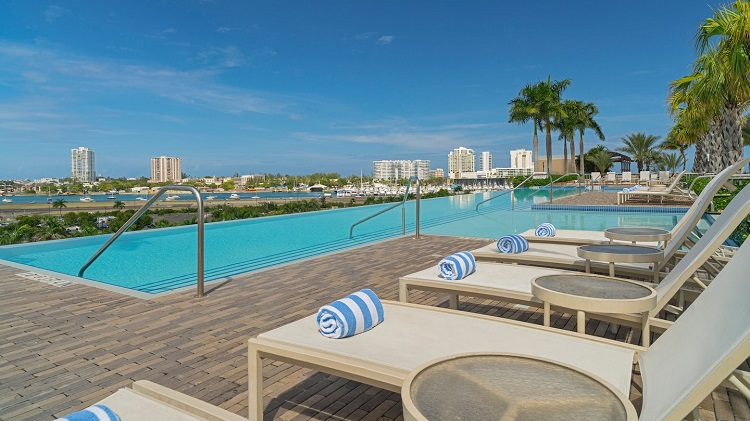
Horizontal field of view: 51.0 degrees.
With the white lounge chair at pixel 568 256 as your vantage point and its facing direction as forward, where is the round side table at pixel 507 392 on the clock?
The round side table is roughly at 9 o'clock from the white lounge chair.

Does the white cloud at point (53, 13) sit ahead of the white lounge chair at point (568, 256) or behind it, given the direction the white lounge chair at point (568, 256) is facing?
ahead

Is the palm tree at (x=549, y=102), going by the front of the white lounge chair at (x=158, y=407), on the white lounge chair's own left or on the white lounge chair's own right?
on the white lounge chair's own right

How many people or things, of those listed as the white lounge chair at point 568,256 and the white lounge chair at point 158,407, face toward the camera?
0

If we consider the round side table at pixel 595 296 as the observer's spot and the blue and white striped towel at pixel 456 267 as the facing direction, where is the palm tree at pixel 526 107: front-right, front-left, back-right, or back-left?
front-right

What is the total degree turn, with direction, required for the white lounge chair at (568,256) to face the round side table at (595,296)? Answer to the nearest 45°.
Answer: approximately 90° to its left

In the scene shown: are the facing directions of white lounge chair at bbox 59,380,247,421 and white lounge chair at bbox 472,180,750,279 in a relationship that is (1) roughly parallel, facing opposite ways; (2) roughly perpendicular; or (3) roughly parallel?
roughly parallel

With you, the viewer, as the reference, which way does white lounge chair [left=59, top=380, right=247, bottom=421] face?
facing away from the viewer and to the left of the viewer

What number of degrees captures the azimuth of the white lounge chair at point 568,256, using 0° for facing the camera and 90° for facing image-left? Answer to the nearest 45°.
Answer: approximately 90°

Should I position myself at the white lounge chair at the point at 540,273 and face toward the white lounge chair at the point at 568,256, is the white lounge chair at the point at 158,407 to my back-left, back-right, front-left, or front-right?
back-left

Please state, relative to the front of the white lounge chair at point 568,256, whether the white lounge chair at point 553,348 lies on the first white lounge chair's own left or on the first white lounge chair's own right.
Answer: on the first white lounge chair's own left
